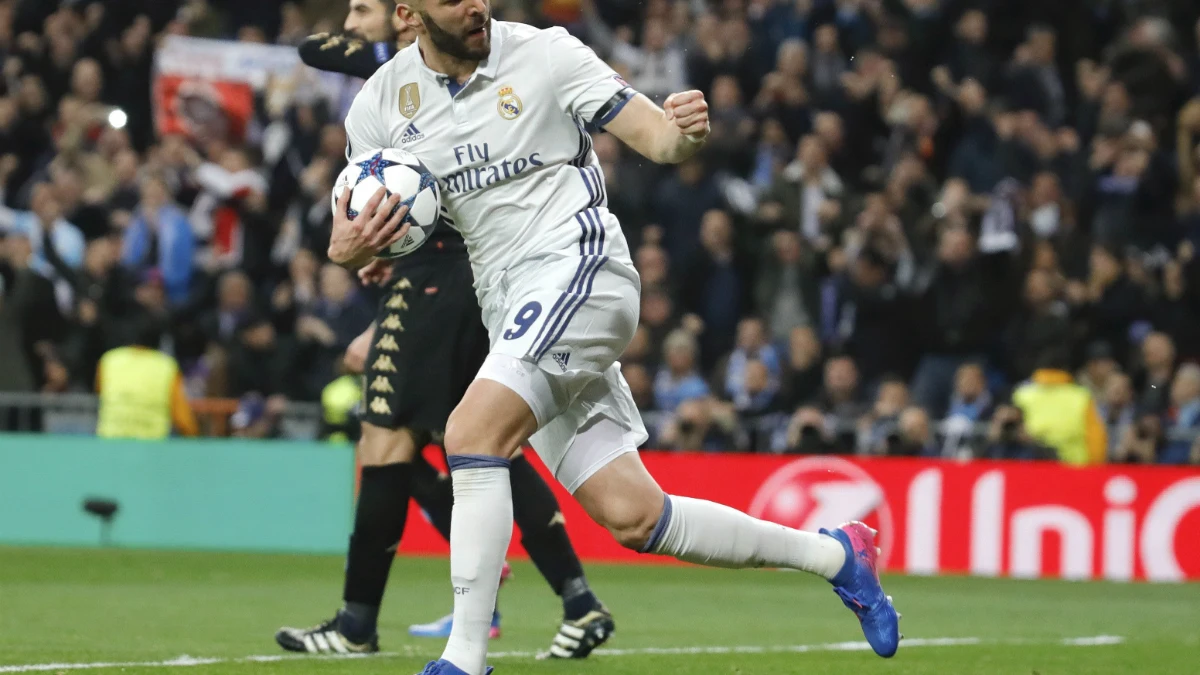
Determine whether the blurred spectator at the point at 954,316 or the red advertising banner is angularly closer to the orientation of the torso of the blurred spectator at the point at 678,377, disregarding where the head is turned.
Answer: the red advertising banner

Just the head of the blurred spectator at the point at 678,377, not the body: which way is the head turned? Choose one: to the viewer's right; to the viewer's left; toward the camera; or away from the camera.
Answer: toward the camera

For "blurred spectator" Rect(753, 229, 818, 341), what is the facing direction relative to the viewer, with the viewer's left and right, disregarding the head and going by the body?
facing the viewer

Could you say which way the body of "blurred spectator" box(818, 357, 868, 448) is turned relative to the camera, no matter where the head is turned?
toward the camera

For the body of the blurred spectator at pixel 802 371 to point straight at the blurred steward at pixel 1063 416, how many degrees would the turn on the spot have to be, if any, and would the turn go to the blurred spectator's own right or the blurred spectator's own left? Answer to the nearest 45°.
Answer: approximately 90° to the blurred spectator's own left

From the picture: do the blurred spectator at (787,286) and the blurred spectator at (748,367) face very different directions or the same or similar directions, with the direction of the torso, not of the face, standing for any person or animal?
same or similar directions

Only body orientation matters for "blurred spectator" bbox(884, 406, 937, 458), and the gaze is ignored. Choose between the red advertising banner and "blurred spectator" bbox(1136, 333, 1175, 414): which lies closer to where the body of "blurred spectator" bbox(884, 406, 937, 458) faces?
the red advertising banner

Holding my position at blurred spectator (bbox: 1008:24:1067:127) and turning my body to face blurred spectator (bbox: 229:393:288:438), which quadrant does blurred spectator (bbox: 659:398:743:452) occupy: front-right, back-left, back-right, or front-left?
front-left

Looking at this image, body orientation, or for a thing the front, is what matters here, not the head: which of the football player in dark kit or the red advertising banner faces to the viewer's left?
the football player in dark kit

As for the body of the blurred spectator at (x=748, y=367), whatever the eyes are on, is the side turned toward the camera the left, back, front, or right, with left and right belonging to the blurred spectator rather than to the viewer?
front

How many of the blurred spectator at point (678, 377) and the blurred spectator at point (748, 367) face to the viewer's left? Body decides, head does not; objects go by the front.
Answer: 0

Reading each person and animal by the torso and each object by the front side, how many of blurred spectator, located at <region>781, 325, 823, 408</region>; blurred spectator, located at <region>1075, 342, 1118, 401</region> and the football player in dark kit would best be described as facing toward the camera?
2

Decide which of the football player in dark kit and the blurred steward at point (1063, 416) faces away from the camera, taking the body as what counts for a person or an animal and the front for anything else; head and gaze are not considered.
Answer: the blurred steward

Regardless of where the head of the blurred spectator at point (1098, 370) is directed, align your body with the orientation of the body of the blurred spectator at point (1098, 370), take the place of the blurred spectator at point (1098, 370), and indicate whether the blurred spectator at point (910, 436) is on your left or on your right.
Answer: on your right

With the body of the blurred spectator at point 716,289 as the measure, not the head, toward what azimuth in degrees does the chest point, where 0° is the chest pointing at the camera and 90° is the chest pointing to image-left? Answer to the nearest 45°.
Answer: approximately 0°

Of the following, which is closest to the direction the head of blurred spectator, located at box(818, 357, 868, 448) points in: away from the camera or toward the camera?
toward the camera

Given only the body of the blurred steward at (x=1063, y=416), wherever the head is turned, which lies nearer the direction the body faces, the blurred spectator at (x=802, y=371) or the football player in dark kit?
the blurred spectator
